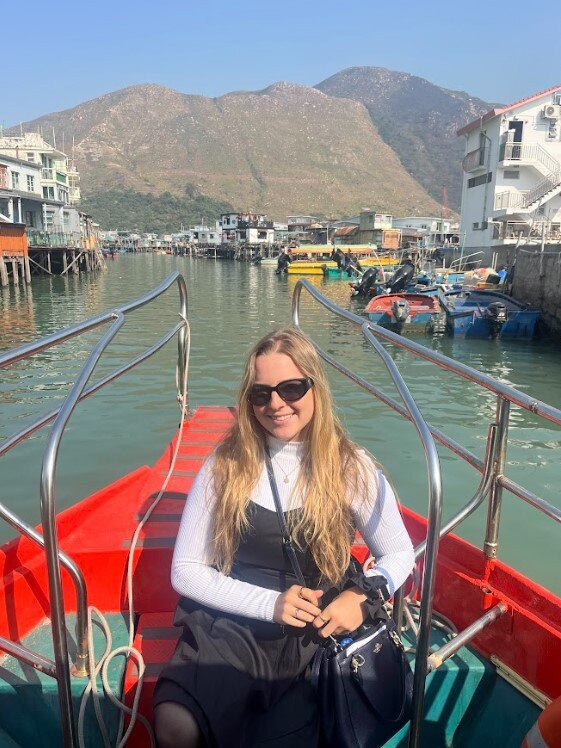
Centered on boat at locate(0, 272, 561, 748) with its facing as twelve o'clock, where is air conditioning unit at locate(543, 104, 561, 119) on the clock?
The air conditioning unit is roughly at 1 o'clock from the boat.

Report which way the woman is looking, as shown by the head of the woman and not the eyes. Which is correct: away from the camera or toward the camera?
toward the camera

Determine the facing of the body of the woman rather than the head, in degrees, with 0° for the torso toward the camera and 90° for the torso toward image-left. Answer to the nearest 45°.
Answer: approximately 0°

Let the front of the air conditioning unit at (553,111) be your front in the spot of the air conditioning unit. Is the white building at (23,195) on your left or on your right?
on your right

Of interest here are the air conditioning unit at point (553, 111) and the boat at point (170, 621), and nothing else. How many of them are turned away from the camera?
1

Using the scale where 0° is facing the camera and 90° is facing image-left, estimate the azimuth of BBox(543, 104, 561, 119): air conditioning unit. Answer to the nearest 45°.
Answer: approximately 0°

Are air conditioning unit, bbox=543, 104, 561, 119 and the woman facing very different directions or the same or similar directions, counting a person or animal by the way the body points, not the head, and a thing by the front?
same or similar directions

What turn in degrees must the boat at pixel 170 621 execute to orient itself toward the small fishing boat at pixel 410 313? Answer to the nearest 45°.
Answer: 0° — it already faces it

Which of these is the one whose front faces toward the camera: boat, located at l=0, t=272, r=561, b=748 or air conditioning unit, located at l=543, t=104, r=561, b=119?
the air conditioning unit

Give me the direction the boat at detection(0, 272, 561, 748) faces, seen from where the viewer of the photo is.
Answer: facing away from the viewer

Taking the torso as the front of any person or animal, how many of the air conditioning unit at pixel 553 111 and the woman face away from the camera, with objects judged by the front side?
0

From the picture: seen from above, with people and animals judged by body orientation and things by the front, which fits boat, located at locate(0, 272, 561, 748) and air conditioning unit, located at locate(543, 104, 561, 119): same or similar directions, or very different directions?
very different directions

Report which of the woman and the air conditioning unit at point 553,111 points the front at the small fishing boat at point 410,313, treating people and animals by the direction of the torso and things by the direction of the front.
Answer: the air conditioning unit

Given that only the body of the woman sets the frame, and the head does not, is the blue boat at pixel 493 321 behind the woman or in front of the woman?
behind

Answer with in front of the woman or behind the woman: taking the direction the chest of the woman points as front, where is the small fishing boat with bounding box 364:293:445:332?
behind

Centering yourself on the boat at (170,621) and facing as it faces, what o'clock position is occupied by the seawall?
The seawall is roughly at 1 o'clock from the boat.

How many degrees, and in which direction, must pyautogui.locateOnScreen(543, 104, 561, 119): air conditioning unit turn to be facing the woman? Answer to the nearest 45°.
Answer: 0° — it already faces them
